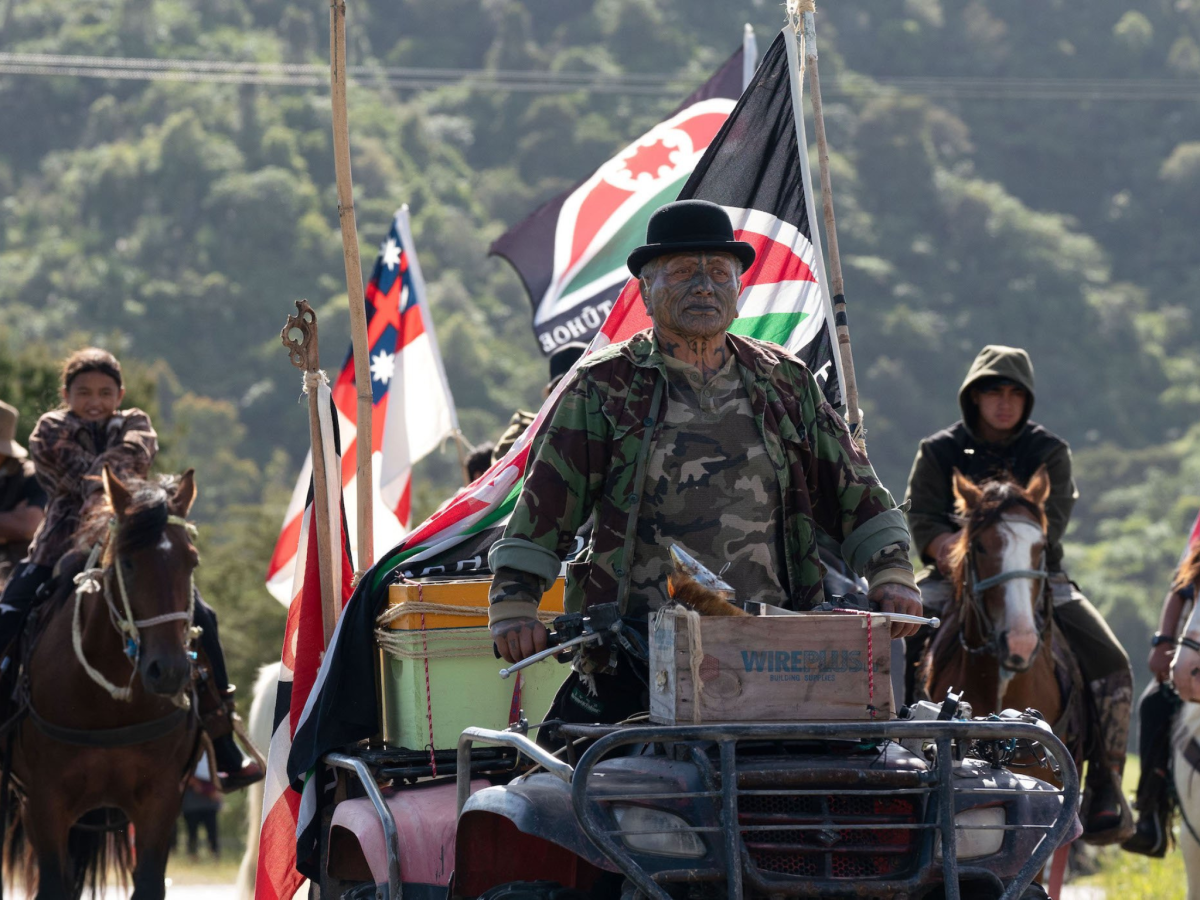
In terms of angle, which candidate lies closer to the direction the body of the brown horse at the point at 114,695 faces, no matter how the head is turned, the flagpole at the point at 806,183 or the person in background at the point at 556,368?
the flagpole

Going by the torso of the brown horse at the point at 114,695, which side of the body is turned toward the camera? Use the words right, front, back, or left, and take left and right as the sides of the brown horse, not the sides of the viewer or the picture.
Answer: front

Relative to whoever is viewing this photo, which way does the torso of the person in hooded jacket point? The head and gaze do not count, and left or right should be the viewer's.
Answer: facing the viewer

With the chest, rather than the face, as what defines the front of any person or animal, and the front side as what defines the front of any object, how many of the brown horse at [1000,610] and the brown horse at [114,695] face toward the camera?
2

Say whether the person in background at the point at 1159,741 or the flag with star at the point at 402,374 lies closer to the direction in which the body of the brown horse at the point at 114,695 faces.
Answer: the person in background

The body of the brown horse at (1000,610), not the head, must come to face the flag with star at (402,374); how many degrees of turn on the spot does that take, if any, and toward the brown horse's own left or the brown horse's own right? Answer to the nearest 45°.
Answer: approximately 135° to the brown horse's own right
